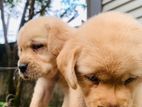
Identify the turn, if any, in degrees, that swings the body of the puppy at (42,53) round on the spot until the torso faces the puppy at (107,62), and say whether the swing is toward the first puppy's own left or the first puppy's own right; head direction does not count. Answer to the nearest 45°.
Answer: approximately 90° to the first puppy's own left

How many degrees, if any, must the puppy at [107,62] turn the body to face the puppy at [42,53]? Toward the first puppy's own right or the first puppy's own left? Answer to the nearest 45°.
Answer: approximately 135° to the first puppy's own right

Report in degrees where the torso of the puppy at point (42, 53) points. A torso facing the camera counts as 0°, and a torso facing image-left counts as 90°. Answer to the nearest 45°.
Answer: approximately 45°

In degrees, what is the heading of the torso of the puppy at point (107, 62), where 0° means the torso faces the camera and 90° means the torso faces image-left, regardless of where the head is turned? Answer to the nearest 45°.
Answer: approximately 0°
